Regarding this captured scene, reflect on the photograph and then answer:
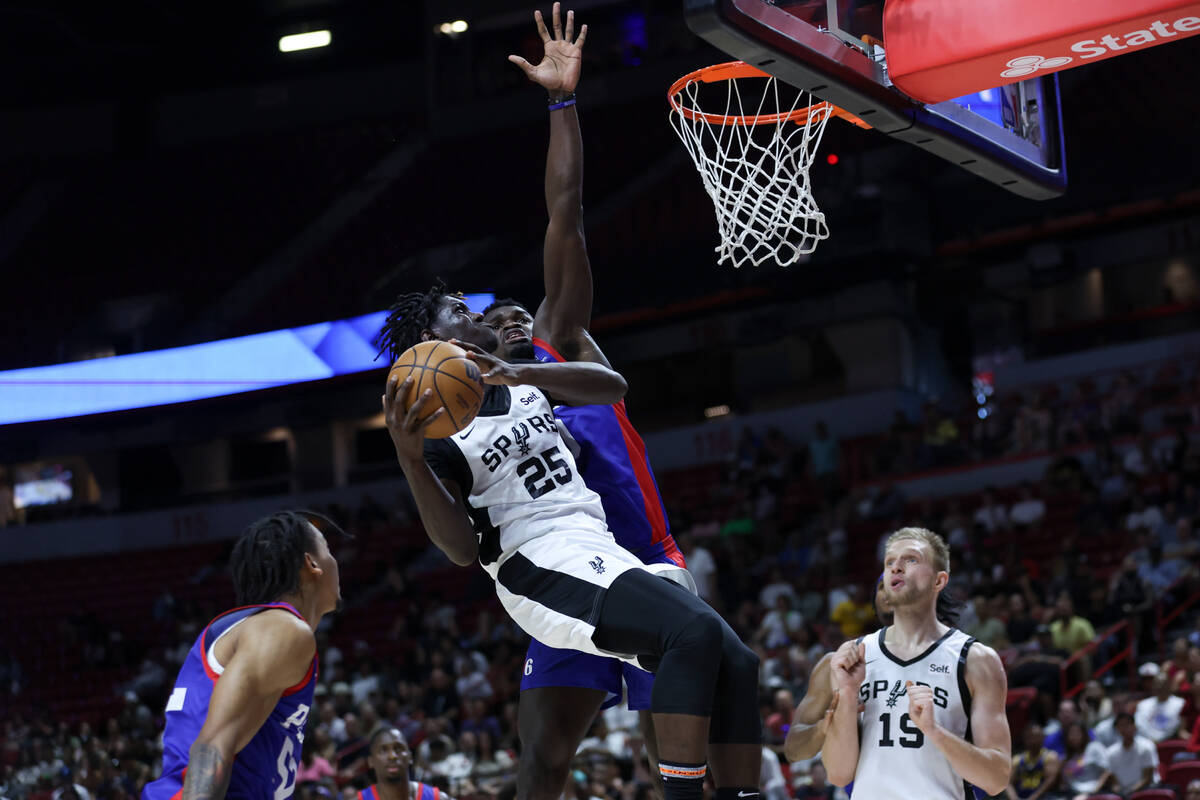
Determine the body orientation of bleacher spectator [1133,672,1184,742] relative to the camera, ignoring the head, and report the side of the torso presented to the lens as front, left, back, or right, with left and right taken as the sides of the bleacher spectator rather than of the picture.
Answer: front

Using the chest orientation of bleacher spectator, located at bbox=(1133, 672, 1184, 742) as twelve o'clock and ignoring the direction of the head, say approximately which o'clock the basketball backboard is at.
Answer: The basketball backboard is roughly at 12 o'clock from the bleacher spectator.

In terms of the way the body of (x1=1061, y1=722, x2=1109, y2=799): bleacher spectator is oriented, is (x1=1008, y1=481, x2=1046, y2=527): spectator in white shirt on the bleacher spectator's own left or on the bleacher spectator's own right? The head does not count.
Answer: on the bleacher spectator's own right

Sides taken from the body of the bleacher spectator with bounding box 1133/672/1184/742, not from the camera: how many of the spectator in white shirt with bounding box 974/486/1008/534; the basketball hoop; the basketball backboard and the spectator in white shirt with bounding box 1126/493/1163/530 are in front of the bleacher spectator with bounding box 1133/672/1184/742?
2

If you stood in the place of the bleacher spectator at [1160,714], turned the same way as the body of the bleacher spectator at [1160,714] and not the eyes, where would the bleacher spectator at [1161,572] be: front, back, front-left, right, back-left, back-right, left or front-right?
back

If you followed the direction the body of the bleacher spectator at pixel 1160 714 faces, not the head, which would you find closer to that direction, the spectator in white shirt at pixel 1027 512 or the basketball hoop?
the basketball hoop

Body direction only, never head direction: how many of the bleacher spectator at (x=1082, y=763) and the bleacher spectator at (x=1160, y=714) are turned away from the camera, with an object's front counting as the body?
0

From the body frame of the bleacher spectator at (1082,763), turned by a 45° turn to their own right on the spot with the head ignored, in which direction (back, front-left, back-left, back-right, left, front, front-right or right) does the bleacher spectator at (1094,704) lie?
right

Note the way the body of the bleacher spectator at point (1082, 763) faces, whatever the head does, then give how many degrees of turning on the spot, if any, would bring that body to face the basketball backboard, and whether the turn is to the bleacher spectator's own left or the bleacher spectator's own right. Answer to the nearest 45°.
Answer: approximately 45° to the bleacher spectator's own left

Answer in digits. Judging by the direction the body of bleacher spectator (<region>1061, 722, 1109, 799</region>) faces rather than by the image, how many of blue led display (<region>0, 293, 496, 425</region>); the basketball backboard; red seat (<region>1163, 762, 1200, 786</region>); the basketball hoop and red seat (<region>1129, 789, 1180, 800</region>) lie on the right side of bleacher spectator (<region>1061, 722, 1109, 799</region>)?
1

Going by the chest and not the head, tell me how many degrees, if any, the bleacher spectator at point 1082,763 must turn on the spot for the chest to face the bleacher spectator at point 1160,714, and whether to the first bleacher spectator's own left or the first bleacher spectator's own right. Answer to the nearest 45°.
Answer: approximately 180°
